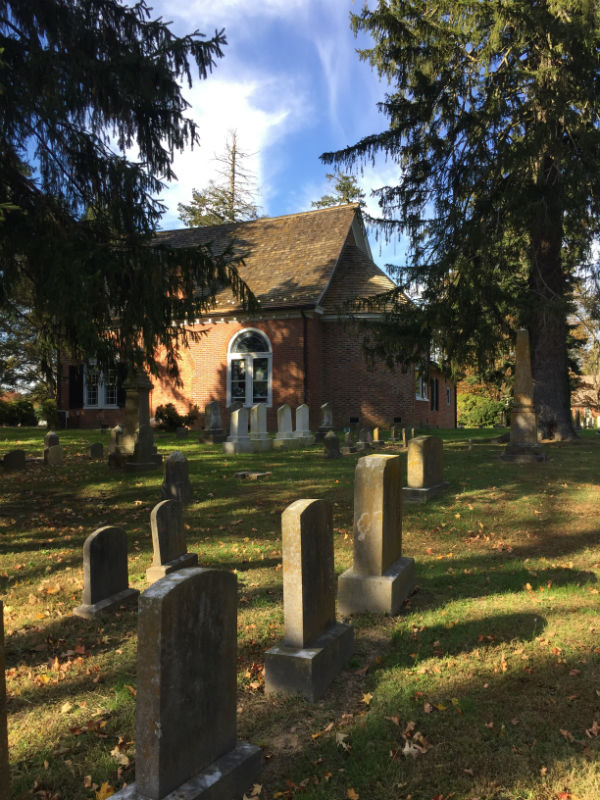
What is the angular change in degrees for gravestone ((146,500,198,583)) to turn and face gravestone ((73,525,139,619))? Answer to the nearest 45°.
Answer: approximately 90° to its right

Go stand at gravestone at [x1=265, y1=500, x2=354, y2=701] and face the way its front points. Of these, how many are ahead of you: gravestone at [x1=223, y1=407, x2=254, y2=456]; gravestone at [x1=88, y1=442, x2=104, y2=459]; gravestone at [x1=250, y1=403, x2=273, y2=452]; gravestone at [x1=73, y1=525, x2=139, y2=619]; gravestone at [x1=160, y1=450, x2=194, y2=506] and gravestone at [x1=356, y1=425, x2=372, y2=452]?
0

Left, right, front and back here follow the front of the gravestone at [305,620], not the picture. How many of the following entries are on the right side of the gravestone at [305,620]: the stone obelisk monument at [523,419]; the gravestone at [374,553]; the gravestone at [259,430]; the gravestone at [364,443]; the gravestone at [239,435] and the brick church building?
0

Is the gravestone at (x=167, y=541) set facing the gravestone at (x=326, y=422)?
no

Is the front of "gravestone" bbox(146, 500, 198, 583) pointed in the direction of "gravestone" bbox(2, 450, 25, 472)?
no

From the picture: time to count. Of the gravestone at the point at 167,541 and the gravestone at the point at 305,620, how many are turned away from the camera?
0

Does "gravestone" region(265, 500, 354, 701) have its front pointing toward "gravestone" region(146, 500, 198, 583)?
no

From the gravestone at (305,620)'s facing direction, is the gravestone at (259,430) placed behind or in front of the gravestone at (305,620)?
behind

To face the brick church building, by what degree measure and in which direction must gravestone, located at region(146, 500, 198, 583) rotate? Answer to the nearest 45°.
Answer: approximately 135° to its left

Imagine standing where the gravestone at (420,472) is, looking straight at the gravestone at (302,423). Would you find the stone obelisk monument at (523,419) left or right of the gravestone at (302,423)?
right

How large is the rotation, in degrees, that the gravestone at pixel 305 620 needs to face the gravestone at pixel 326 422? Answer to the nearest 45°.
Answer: approximately 135° to its left

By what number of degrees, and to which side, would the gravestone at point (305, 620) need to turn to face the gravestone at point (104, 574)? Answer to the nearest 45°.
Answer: approximately 180°

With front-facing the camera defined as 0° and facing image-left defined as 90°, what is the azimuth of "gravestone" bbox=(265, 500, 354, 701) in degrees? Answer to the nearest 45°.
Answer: approximately 315°

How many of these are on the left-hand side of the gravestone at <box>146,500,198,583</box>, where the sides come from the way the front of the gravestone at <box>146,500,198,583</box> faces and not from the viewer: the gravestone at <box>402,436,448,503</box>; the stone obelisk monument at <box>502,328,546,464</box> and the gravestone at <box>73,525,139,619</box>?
2

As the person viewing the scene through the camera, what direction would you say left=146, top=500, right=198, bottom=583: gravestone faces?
facing the viewer and to the right of the viewer

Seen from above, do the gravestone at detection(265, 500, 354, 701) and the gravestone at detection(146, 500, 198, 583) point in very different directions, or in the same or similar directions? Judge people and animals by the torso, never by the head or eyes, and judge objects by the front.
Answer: same or similar directions
